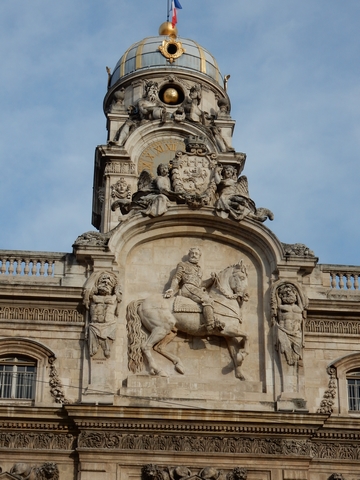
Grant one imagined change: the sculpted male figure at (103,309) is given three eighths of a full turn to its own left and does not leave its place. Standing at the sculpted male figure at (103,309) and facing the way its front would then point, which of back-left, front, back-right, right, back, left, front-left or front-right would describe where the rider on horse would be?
front-right

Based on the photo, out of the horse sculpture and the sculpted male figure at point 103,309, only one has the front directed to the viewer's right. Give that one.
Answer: the horse sculpture

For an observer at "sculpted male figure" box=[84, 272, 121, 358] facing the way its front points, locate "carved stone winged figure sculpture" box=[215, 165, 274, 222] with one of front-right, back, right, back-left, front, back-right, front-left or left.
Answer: left

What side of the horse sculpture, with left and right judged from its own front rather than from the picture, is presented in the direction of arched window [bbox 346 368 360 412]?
front

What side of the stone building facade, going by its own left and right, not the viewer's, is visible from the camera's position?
front

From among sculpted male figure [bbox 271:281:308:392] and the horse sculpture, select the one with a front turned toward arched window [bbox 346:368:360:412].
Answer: the horse sculpture

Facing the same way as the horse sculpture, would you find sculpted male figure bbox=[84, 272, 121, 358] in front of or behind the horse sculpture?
behind

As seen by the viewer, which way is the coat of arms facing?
toward the camera

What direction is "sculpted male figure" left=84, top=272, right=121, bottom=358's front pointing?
toward the camera

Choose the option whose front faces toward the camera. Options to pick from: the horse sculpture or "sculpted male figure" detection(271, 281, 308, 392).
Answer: the sculpted male figure

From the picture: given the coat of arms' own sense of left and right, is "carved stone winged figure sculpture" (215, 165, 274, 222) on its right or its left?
on its left

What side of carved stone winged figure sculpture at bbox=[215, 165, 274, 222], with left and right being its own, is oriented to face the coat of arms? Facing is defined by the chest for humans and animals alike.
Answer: right

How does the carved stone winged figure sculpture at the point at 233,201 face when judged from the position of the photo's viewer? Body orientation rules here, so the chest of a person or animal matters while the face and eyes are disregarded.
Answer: facing the viewer

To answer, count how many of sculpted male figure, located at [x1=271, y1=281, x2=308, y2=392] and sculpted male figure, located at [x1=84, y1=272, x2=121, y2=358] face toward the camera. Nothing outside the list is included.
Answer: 2

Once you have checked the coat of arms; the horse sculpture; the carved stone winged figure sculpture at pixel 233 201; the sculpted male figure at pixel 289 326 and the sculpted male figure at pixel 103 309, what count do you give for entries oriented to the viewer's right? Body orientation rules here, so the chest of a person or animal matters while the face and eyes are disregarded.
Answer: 1

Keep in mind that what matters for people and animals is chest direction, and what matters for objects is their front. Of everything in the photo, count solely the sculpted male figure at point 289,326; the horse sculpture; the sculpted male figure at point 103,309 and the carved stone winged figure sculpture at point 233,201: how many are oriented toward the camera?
3
